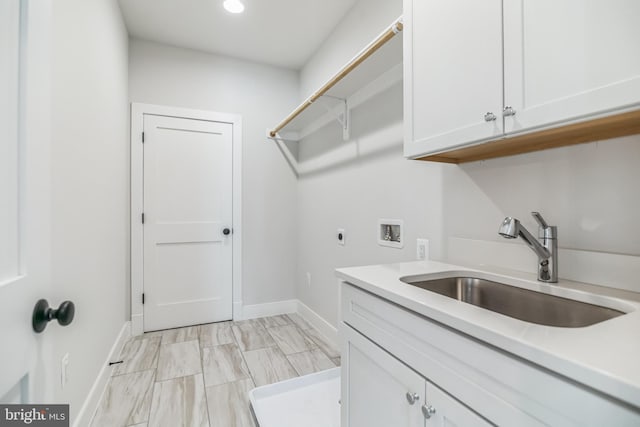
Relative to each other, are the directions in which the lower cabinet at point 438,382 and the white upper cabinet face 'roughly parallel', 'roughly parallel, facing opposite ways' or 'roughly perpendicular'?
roughly parallel

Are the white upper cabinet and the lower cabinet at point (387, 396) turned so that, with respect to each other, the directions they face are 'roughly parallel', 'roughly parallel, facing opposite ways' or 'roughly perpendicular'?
roughly parallel

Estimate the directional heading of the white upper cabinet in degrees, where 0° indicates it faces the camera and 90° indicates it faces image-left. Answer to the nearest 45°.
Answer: approximately 45°

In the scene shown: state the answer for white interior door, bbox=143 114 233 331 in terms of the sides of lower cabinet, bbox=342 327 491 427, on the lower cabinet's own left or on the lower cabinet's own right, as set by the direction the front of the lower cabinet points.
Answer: on the lower cabinet's own right

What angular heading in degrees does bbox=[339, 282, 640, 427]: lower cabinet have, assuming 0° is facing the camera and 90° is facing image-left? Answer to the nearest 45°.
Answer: approximately 45°

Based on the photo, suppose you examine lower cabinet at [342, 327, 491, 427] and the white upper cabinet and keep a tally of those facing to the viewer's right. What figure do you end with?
0

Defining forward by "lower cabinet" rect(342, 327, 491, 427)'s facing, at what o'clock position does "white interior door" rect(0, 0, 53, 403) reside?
The white interior door is roughly at 12 o'clock from the lower cabinet.

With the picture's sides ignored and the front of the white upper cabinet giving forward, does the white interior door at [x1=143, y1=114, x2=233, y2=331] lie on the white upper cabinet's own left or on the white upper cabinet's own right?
on the white upper cabinet's own right
